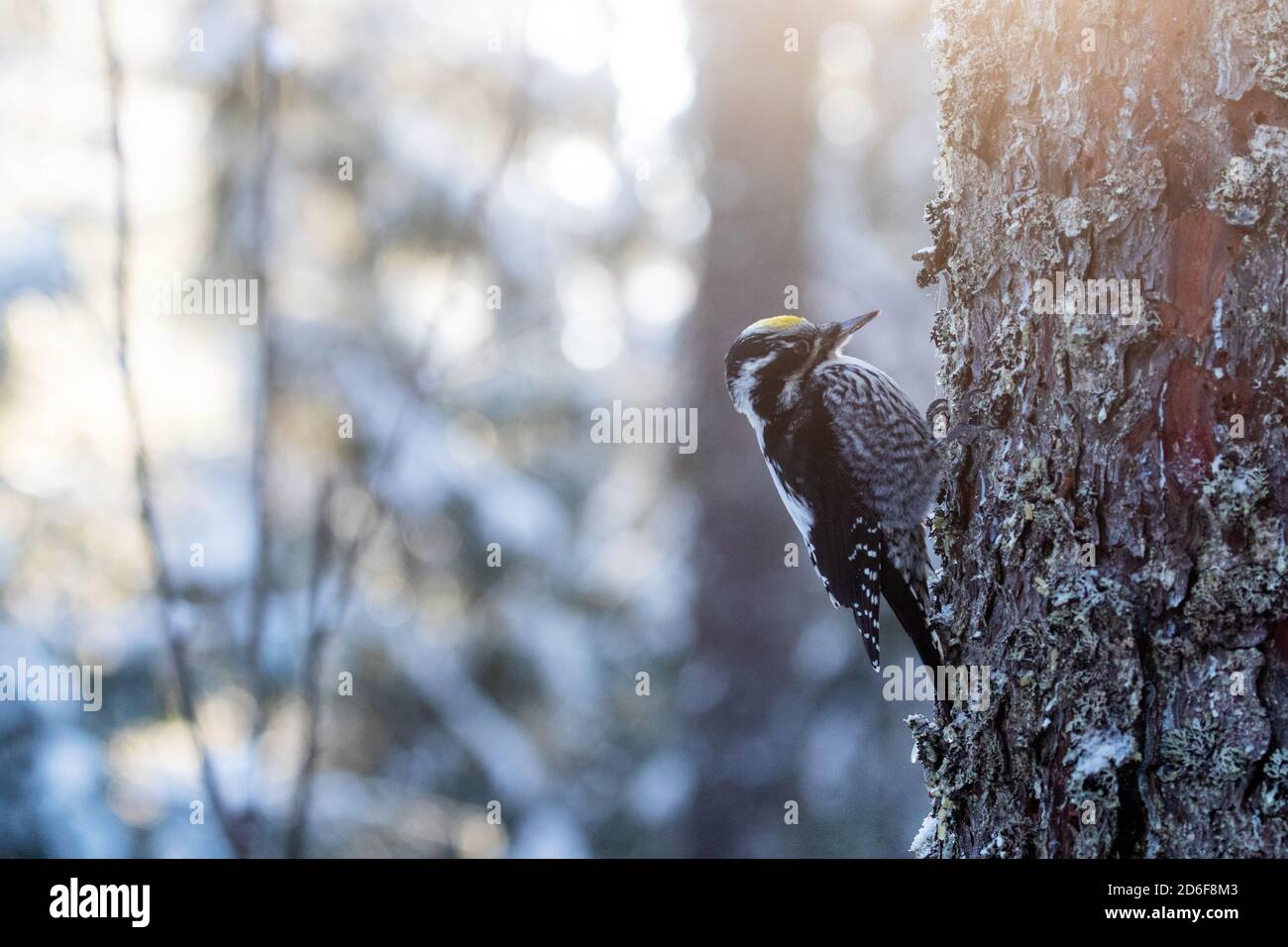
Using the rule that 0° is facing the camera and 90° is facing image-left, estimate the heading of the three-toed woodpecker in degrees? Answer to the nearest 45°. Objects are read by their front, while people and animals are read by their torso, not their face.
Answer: approximately 270°

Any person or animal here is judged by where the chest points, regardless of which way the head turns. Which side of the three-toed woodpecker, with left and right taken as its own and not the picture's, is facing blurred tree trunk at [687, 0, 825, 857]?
left
